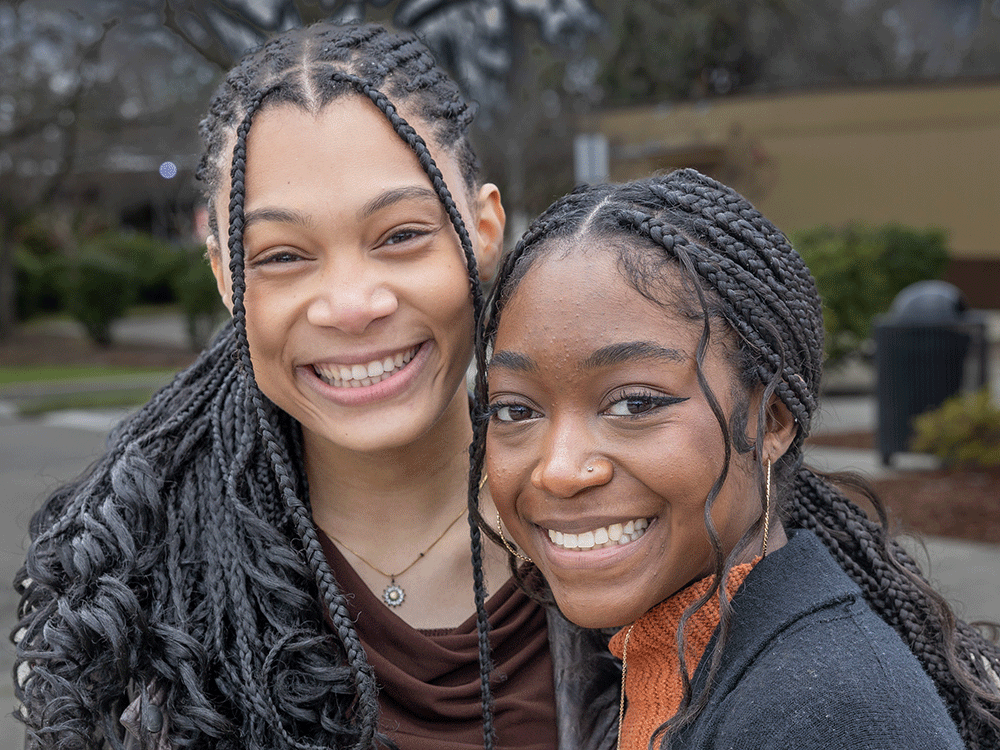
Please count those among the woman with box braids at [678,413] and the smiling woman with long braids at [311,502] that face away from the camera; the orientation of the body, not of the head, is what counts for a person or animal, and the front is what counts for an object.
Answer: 0

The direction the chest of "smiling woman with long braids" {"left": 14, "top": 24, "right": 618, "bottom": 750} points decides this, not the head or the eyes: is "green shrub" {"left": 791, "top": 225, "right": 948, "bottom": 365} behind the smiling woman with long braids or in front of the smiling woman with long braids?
behind

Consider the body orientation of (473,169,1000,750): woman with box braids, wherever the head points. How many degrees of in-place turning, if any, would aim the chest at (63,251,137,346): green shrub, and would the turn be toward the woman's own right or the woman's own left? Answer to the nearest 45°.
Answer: approximately 90° to the woman's own right

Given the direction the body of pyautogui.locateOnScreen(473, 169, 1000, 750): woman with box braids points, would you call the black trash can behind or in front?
behind

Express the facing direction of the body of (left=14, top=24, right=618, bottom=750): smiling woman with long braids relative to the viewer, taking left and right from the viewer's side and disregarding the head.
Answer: facing the viewer

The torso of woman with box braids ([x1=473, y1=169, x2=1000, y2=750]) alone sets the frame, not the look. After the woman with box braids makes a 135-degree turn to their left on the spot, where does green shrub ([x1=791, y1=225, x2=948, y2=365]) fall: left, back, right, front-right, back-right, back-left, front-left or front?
left

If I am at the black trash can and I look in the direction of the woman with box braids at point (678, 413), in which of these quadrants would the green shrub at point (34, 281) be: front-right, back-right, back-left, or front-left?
back-right

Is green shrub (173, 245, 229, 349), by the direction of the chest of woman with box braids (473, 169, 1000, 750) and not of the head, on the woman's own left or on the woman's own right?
on the woman's own right

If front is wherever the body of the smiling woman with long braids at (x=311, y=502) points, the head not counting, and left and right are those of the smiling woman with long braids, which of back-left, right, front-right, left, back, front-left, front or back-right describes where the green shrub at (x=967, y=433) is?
back-left

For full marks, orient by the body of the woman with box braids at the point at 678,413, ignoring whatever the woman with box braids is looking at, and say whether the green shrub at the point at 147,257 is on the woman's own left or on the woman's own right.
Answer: on the woman's own right

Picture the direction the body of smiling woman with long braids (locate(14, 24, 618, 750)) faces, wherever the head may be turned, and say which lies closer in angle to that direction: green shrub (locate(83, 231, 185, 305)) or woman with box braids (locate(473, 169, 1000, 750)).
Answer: the woman with box braids
